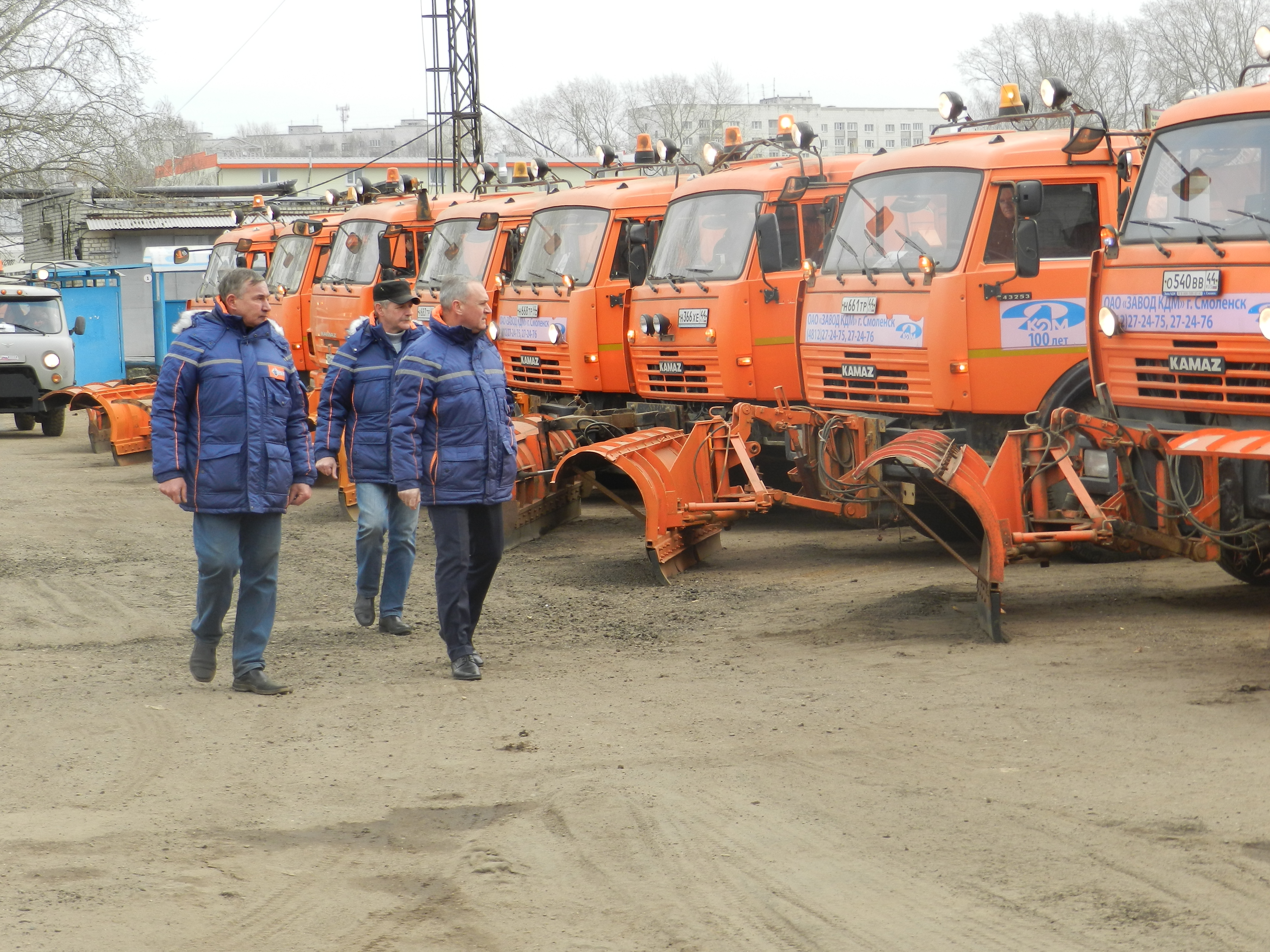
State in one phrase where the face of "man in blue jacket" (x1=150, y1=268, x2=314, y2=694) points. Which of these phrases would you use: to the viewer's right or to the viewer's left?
to the viewer's right

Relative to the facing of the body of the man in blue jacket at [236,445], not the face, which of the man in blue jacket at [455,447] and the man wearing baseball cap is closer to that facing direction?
the man in blue jacket

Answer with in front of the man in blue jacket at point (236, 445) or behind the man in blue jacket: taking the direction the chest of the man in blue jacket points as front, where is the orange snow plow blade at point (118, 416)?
behind

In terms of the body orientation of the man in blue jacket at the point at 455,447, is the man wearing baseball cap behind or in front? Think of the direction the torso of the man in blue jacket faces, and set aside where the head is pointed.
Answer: behind

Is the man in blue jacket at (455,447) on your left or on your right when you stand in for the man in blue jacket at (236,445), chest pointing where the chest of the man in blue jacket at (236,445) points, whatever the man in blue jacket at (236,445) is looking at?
on your left

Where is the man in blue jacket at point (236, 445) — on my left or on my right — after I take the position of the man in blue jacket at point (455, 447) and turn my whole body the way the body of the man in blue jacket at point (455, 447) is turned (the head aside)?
on my right

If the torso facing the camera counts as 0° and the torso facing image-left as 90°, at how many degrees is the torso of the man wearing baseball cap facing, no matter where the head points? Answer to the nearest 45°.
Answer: approximately 315°

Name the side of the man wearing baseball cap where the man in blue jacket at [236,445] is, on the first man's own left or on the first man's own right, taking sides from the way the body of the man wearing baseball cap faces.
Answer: on the first man's own right
